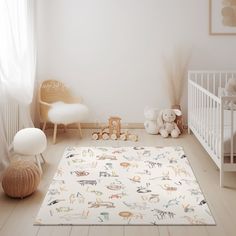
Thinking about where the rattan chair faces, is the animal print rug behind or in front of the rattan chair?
in front

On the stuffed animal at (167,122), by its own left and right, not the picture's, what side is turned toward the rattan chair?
right

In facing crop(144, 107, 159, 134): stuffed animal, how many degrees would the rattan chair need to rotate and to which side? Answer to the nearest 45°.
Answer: approximately 45° to its left

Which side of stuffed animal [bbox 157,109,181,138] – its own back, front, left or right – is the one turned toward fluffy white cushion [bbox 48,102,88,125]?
right

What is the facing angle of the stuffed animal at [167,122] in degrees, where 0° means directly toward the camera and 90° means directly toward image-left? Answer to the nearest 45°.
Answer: approximately 0°

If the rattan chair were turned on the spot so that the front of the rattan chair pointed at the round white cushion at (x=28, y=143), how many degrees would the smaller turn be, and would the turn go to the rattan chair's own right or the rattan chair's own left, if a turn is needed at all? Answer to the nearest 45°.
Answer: approximately 45° to the rattan chair's own right

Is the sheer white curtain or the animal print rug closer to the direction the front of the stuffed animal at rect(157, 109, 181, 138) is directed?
the animal print rug

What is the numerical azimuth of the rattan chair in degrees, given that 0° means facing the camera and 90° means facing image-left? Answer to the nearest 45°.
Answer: approximately 315°

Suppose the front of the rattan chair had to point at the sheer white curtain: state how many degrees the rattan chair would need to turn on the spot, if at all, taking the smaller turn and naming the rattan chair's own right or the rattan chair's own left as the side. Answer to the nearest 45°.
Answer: approximately 45° to the rattan chair's own right
